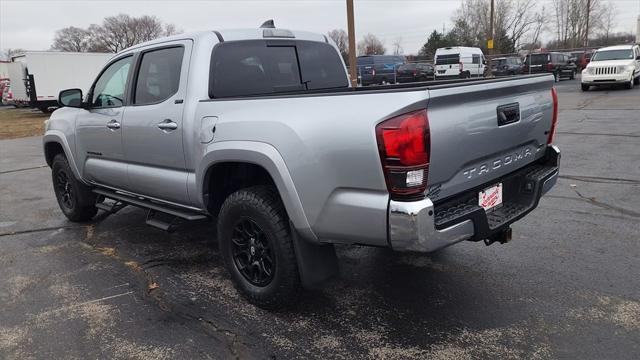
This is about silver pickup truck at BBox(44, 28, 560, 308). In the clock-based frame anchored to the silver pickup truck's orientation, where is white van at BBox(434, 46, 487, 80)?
The white van is roughly at 2 o'clock from the silver pickup truck.

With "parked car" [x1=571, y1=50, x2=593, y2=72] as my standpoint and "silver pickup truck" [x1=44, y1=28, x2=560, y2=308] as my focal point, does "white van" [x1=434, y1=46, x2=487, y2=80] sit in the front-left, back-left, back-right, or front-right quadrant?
front-right

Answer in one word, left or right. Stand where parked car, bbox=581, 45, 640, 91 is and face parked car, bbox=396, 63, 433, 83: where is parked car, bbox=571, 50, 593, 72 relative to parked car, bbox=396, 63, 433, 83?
right

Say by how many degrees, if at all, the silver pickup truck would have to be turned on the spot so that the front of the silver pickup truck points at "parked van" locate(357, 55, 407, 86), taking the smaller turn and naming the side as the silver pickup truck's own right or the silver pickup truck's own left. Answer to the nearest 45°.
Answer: approximately 45° to the silver pickup truck's own right

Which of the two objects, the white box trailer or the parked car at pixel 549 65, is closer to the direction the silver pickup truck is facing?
the white box trailer

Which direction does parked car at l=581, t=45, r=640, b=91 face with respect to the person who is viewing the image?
facing the viewer and to the left of the viewer

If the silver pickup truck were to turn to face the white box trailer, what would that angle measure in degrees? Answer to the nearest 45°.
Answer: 0° — it already faces it

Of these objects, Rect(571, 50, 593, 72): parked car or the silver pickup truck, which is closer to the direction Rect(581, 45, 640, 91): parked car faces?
the silver pickup truck

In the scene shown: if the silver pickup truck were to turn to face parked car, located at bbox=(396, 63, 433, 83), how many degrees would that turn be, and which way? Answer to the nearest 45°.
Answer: approximately 45° to its right

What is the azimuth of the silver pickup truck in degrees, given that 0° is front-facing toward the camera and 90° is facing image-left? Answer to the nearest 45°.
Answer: approximately 135°

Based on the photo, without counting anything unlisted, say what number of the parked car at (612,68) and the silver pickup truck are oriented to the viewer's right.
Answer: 0

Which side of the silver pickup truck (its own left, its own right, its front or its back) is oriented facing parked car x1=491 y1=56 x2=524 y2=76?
right

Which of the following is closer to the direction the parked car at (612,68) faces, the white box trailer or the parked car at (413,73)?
the white box trailer

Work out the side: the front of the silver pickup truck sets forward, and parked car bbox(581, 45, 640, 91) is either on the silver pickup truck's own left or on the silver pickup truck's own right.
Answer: on the silver pickup truck's own right

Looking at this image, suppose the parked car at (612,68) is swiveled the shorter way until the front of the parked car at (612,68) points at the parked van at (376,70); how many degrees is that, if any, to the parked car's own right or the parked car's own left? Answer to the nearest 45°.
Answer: approximately 90° to the parked car's own right

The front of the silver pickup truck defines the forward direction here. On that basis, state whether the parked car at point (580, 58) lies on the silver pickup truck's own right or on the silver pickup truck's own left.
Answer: on the silver pickup truck's own right
